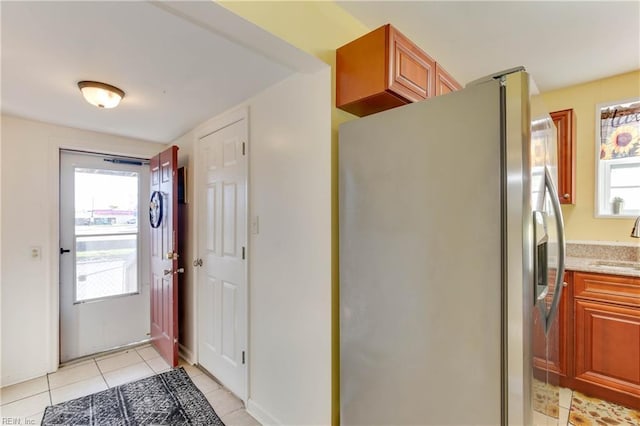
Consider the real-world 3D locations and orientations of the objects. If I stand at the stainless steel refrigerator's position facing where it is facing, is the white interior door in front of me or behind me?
behind

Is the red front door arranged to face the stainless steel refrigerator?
no

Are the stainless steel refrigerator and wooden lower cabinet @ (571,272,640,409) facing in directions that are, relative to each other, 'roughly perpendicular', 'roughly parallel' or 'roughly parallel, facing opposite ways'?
roughly perpendicular

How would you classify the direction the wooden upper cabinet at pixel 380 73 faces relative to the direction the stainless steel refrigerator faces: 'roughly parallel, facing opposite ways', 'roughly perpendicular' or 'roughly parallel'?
roughly parallel

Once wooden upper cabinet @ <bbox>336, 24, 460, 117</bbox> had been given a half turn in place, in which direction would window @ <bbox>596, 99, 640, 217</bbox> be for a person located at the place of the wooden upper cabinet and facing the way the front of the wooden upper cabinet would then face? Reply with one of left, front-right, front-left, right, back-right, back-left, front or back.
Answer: right

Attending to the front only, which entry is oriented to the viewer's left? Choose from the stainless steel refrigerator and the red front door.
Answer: the red front door

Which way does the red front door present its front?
to the viewer's left

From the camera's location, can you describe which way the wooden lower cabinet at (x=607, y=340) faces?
facing the viewer and to the left of the viewer

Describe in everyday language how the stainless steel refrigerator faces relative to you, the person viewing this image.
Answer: facing the viewer and to the right of the viewer
